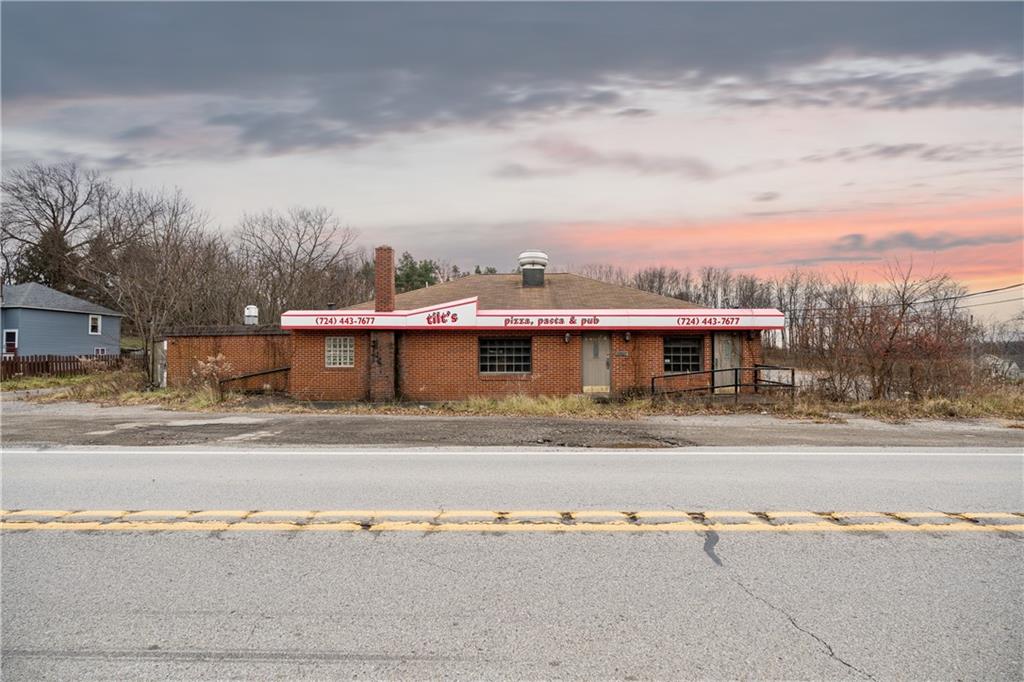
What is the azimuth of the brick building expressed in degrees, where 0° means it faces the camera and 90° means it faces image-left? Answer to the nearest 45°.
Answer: approximately 0°

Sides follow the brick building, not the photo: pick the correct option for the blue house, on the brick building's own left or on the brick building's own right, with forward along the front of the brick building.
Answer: on the brick building's own right

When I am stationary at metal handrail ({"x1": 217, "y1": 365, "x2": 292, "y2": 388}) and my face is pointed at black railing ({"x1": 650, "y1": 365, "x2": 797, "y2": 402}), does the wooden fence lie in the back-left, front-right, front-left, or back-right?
back-left

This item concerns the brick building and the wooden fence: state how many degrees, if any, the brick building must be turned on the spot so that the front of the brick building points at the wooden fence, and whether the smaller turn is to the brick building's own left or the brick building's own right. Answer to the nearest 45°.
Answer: approximately 135° to the brick building's own right

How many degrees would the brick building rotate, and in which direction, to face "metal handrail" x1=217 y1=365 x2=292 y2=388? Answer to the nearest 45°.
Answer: approximately 90° to its right

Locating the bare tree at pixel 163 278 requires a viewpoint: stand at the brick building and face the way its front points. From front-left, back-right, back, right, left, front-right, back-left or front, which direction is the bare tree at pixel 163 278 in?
back-right
